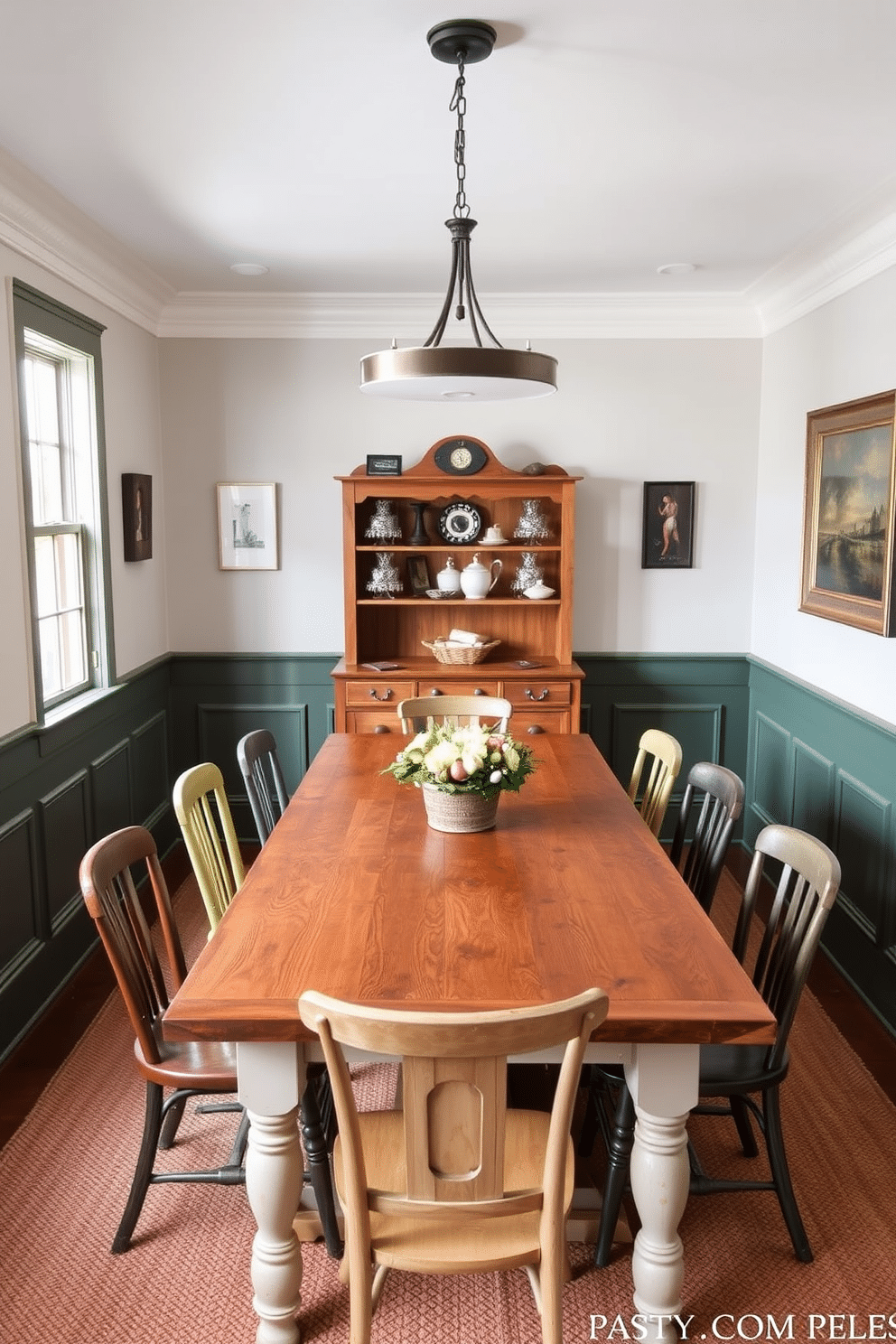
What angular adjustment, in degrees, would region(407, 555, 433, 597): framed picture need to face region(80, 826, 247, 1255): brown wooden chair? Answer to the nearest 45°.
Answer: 0° — it already faces it

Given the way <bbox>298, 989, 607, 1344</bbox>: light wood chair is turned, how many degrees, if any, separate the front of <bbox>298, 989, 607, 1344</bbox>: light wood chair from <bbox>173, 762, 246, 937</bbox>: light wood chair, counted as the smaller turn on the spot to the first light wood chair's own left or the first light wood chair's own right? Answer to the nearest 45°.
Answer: approximately 45° to the first light wood chair's own left

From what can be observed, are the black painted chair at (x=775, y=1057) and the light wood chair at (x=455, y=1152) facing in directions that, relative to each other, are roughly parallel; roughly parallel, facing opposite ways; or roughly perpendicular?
roughly perpendicular

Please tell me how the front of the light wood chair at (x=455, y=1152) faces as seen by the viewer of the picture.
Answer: facing away from the viewer

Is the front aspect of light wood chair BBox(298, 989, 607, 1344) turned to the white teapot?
yes

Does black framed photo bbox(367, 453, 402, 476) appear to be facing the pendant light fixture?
yes

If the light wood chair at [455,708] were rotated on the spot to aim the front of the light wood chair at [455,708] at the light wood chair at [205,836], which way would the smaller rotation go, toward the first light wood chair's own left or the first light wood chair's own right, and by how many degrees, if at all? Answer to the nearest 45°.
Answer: approximately 45° to the first light wood chair's own right

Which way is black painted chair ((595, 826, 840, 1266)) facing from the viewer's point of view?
to the viewer's left
